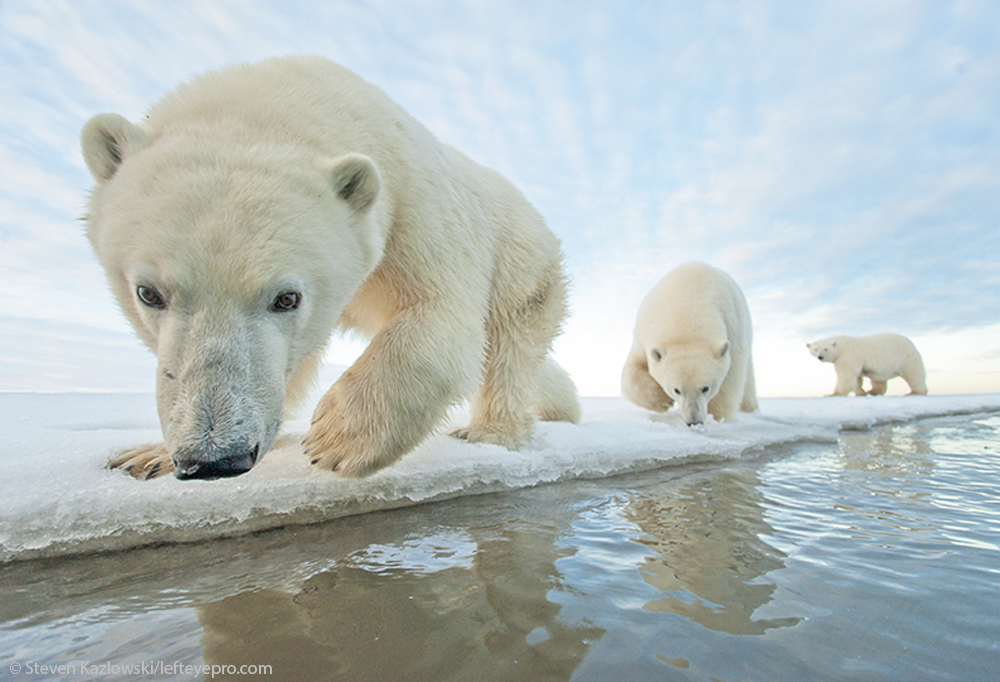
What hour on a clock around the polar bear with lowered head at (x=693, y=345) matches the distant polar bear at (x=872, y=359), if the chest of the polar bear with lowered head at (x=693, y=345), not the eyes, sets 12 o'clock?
the distant polar bear at (x=872, y=359) is roughly at 7 o'clock from the polar bear with lowered head at (x=693, y=345).

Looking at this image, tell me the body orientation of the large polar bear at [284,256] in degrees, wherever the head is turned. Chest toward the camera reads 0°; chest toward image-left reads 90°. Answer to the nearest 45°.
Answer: approximately 45°

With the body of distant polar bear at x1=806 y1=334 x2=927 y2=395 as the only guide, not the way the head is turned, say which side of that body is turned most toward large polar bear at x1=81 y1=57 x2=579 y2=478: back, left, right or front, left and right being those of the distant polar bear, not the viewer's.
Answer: left

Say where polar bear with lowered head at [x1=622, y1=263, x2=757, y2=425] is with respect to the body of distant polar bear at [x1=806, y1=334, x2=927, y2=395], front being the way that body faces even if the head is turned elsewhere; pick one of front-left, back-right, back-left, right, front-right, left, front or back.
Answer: left

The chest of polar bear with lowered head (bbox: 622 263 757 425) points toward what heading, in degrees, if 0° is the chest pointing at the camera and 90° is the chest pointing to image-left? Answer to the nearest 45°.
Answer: approximately 0°

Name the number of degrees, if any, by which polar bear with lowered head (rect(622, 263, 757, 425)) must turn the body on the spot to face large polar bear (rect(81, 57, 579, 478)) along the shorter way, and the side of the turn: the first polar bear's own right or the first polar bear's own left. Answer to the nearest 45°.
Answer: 0° — it already faces it

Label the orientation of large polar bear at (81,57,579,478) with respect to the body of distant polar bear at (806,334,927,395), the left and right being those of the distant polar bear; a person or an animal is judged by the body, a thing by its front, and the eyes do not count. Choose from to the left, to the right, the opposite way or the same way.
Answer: to the left

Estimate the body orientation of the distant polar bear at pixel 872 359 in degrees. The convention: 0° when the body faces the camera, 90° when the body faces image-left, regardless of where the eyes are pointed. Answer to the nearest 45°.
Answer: approximately 90°

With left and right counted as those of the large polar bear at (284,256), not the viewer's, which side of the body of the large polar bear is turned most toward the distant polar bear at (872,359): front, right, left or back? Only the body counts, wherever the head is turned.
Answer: back

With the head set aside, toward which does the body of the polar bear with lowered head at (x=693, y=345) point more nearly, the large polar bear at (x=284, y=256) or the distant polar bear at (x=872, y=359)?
the large polar bear

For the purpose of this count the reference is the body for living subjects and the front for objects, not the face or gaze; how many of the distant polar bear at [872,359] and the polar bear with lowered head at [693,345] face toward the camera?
1
